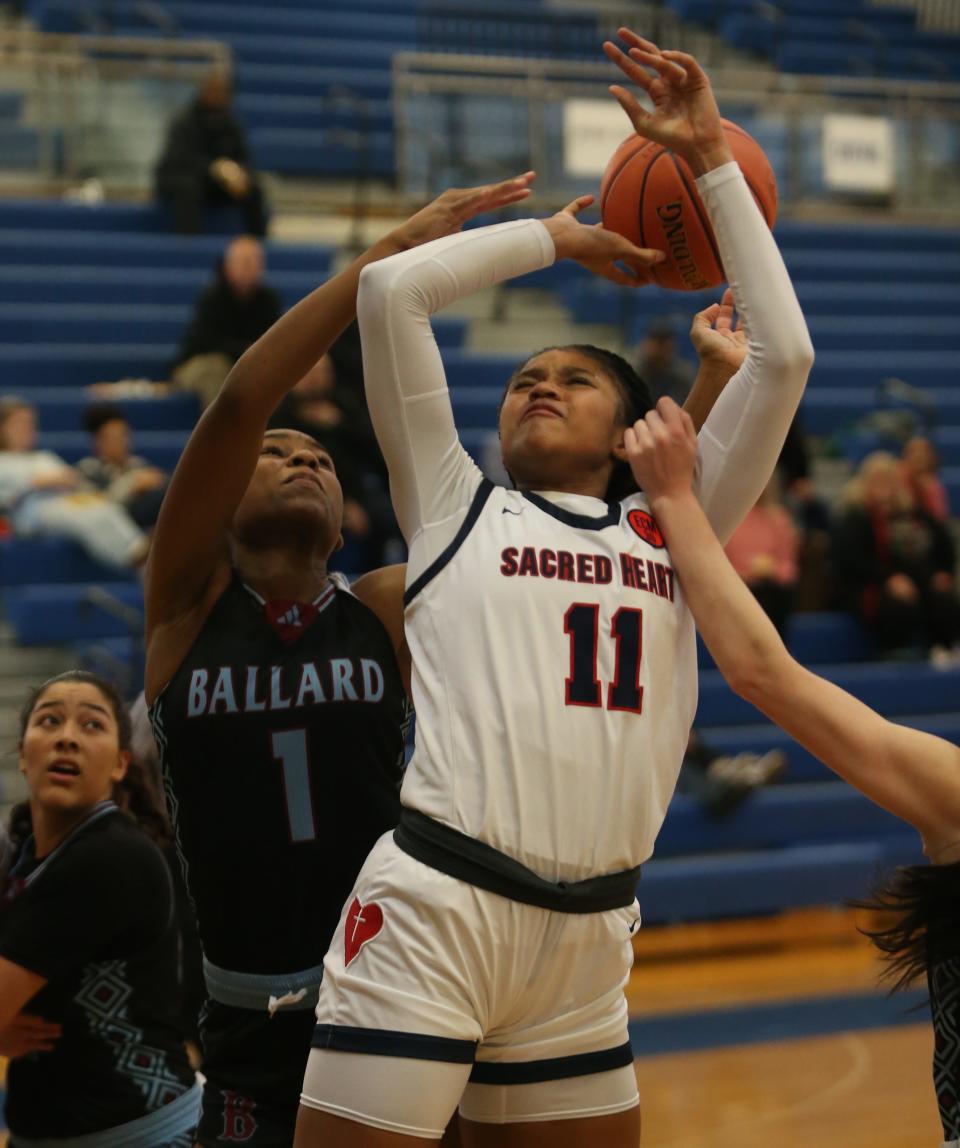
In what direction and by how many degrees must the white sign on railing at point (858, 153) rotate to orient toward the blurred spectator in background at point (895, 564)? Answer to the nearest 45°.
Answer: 0° — it already faces them

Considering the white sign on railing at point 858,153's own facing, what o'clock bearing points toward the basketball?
The basketball is roughly at 12 o'clock from the white sign on railing.

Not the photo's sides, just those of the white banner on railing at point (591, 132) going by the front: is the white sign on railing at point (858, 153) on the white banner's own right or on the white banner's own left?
on the white banner's own left

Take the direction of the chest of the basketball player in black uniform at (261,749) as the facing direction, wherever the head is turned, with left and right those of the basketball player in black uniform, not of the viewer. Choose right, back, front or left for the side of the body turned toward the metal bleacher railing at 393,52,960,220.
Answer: back

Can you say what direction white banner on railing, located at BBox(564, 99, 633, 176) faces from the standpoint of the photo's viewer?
facing the viewer

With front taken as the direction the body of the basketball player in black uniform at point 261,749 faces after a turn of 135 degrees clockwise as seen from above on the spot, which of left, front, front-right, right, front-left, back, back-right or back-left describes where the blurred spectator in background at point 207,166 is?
front-right

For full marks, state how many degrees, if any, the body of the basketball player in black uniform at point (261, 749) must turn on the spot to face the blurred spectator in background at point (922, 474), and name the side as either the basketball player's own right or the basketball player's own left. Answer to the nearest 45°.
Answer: approximately 135° to the basketball player's own left

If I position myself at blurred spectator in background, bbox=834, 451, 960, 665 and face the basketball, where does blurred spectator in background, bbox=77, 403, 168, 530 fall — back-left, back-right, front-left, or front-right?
front-right

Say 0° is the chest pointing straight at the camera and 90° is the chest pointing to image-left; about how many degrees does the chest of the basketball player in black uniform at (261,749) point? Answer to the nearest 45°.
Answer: approximately 0°

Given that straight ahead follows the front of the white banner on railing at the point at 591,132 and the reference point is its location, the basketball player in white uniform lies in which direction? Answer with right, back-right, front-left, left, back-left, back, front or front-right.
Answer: front

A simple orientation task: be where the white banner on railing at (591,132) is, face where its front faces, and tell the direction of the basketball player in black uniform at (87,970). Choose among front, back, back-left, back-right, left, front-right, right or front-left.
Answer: front

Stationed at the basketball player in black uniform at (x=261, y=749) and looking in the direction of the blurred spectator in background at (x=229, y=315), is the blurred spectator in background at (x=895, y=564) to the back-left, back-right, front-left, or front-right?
front-right

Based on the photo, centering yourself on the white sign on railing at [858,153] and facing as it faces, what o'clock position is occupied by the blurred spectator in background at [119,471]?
The blurred spectator in background is roughly at 1 o'clock from the white sign on railing.

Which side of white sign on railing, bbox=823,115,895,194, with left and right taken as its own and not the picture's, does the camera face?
front

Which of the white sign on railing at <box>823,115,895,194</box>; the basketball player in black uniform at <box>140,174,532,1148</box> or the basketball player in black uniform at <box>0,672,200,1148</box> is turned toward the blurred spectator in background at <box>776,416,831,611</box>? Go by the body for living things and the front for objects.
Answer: the white sign on railing

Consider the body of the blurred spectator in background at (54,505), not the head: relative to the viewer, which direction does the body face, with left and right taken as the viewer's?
facing the viewer and to the right of the viewer

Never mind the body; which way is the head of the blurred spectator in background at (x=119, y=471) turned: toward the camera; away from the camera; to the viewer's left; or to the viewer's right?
toward the camera

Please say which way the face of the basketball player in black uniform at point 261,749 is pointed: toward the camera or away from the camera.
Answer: toward the camera

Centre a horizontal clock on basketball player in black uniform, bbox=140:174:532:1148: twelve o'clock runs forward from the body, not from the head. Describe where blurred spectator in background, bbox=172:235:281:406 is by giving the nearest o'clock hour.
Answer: The blurred spectator in background is roughly at 6 o'clock from the basketball player in black uniform.

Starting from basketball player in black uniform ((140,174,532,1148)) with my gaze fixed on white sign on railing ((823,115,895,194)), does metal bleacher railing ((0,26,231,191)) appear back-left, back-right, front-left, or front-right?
front-left
